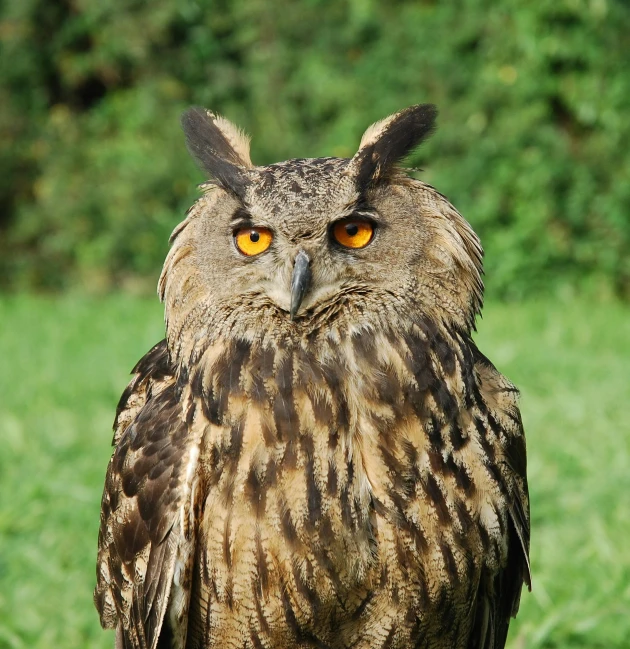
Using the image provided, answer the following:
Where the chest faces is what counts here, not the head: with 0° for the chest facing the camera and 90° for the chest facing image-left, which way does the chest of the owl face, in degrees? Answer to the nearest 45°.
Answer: approximately 0°
